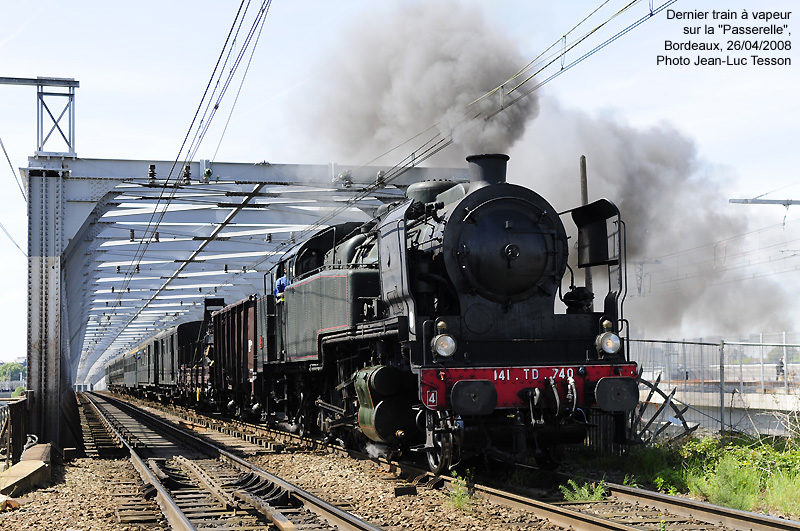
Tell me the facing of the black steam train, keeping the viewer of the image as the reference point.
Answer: facing the viewer and to the right of the viewer

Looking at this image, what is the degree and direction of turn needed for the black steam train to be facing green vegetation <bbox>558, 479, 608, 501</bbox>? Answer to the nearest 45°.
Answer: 0° — it already faces it

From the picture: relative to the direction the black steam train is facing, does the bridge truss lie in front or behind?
behind
